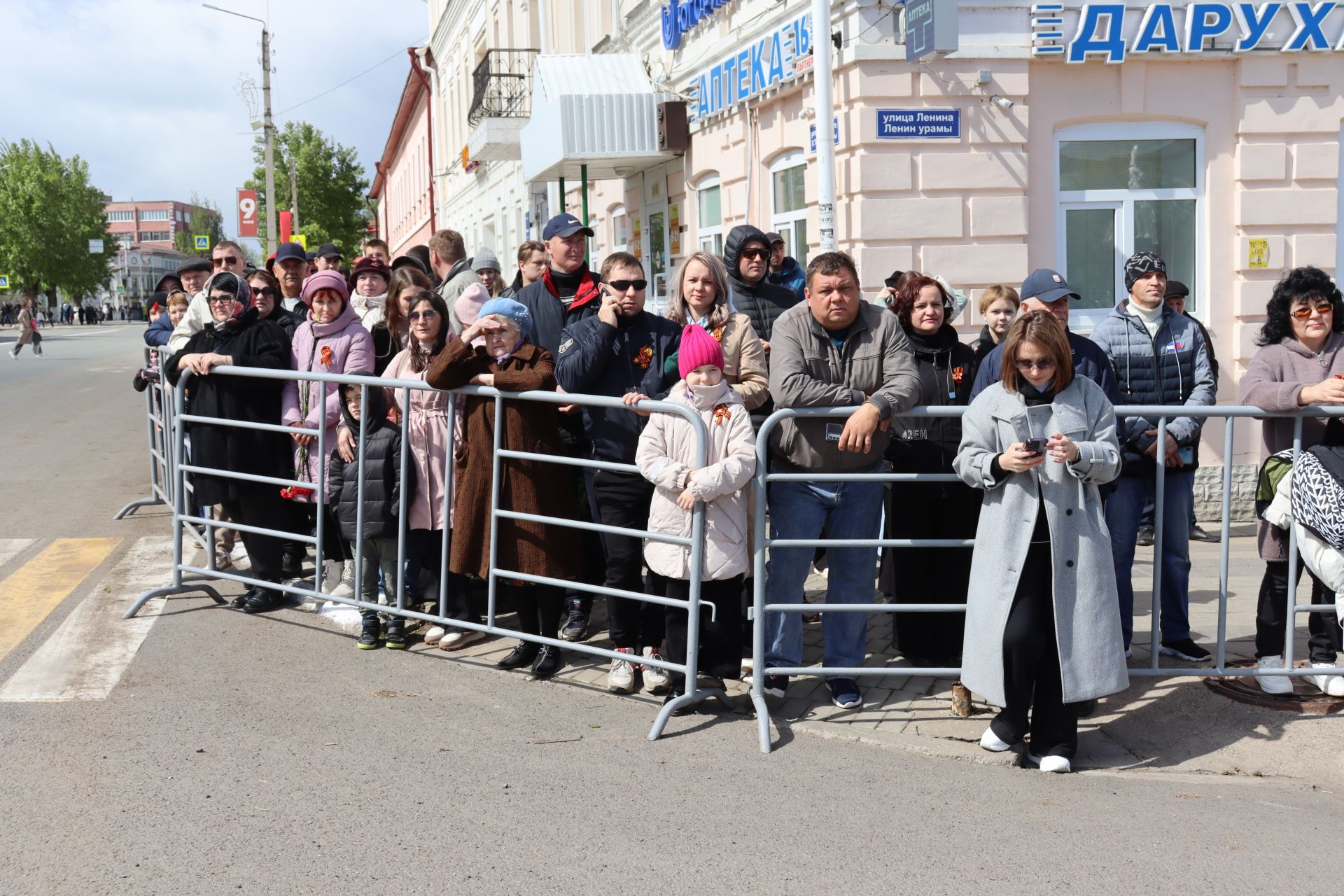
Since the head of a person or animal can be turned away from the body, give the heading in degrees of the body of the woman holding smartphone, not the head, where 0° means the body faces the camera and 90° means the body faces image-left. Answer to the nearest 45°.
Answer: approximately 0°

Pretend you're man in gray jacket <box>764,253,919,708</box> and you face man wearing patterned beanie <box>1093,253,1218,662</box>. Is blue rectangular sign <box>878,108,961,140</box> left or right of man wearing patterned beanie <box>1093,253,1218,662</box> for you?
left

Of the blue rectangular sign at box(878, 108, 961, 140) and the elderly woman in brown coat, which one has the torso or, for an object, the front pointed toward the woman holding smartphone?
the blue rectangular sign

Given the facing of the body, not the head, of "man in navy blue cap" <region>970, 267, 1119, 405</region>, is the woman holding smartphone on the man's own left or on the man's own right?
on the man's own right

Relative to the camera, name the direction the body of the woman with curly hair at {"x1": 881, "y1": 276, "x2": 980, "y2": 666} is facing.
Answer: toward the camera

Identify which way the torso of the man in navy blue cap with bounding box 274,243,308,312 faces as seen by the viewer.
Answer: toward the camera

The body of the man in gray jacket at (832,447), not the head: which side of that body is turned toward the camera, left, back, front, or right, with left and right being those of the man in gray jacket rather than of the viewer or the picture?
front

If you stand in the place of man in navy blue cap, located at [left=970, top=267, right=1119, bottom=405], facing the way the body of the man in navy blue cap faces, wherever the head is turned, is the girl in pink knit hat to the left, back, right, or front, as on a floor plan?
right

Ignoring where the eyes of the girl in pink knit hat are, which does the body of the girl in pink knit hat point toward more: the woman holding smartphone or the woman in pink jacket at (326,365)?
the woman holding smartphone

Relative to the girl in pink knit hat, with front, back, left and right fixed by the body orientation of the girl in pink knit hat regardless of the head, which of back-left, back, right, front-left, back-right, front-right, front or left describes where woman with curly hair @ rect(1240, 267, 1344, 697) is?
left

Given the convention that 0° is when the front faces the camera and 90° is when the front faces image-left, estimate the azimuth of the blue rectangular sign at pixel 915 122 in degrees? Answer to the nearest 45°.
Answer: approximately 0°

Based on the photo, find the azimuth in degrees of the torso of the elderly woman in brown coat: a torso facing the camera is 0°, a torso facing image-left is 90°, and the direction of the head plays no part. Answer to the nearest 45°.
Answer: approximately 45°

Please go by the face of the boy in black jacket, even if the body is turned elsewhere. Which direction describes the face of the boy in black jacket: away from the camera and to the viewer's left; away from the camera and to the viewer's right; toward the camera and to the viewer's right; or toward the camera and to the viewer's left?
toward the camera and to the viewer's left

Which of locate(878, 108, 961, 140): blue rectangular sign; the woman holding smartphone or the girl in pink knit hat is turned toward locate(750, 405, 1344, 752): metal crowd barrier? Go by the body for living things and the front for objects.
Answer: the blue rectangular sign
